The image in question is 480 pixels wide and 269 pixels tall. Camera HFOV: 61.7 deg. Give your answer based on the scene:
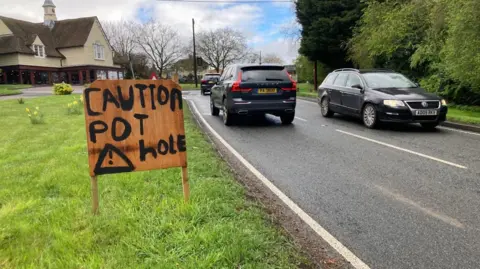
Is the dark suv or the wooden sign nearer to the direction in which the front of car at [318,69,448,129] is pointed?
the wooden sign

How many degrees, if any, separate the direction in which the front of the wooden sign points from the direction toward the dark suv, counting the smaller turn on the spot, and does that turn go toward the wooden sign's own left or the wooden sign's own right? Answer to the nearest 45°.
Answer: approximately 135° to the wooden sign's own left

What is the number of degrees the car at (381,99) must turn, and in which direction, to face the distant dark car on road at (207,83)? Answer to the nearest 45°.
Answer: approximately 180°

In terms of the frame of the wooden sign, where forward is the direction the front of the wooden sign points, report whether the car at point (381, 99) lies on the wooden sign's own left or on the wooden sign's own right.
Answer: on the wooden sign's own left

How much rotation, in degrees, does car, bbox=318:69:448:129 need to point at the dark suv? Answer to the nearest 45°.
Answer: approximately 135° to its right

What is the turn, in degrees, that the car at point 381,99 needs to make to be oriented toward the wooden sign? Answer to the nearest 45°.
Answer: approximately 45° to its right

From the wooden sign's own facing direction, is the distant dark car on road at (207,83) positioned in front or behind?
behind
